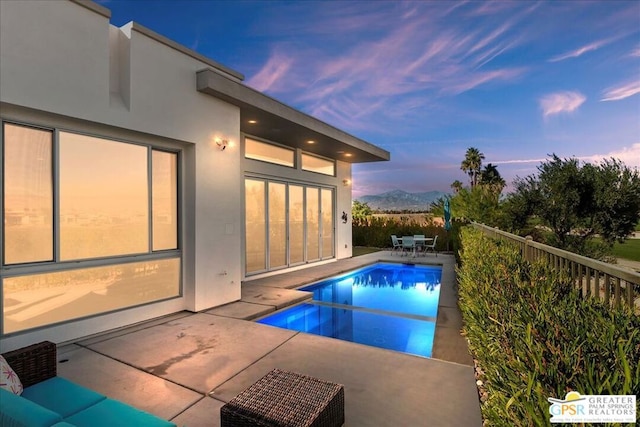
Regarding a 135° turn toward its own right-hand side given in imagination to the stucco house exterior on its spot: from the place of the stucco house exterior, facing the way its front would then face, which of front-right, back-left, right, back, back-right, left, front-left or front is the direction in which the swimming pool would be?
back

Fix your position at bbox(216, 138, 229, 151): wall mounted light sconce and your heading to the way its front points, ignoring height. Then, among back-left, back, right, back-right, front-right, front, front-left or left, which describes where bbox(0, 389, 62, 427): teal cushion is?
front-right

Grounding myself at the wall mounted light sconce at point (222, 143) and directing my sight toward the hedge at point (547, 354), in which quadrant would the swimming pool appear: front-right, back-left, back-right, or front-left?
front-left

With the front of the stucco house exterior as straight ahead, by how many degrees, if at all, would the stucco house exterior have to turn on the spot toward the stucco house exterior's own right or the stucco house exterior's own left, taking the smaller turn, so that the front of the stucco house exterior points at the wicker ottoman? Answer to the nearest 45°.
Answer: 0° — it already faces it

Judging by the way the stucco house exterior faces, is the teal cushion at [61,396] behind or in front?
in front

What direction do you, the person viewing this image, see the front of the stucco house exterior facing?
facing the viewer and to the right of the viewer

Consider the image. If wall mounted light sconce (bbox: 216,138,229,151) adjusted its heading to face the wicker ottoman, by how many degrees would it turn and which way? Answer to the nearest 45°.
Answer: approximately 45° to its right

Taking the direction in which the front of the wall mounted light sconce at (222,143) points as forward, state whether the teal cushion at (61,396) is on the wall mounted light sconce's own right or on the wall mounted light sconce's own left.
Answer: on the wall mounted light sconce's own right

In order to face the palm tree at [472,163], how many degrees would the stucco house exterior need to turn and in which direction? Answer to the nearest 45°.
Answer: approximately 90° to its left

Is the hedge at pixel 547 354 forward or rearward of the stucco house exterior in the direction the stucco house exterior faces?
forward

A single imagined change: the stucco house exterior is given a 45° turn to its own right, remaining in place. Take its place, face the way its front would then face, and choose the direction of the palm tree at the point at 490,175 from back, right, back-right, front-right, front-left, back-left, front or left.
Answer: back-left

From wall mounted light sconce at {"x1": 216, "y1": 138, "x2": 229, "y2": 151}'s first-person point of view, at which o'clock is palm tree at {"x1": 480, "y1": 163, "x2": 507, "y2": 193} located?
The palm tree is roughly at 9 o'clock from the wall mounted light sconce.

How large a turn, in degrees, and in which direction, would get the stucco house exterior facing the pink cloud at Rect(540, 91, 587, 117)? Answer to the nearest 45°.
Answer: approximately 45° to its left

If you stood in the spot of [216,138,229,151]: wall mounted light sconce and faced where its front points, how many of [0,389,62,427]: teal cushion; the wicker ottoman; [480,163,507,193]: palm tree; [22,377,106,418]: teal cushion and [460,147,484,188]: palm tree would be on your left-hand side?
2

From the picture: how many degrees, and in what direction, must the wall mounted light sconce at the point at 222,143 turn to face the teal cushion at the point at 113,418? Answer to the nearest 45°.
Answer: approximately 45° to its right
